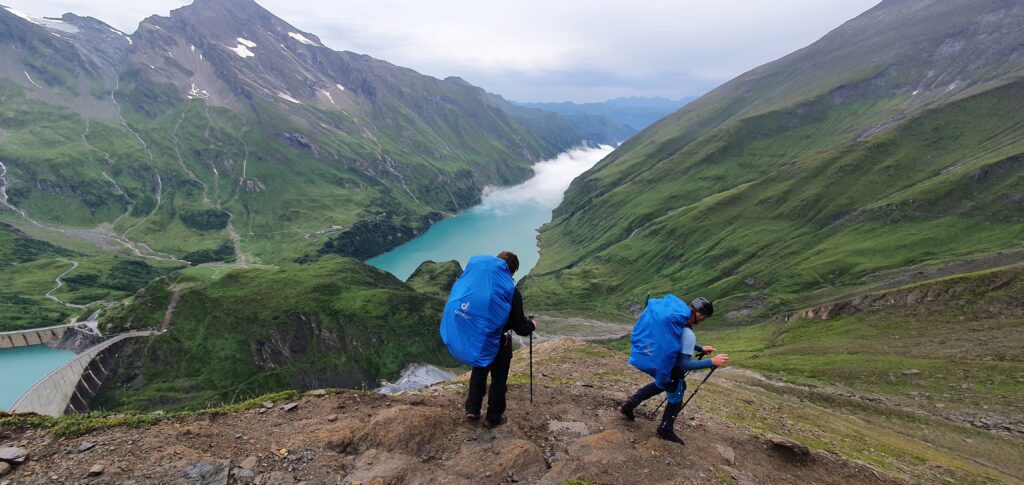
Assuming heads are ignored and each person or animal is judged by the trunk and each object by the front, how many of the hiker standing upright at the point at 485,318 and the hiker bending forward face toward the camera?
0

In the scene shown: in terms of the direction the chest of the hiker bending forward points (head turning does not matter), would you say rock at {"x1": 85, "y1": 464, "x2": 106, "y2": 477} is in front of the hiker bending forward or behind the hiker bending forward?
behind

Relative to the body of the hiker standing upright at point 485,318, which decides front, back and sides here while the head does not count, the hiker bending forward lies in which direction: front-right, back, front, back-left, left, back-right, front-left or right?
front-right

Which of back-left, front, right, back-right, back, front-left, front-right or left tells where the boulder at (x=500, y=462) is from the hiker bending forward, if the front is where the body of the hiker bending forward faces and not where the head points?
back-right

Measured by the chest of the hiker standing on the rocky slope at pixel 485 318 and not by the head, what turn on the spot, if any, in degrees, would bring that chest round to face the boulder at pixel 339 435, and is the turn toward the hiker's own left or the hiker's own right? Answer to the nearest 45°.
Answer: approximately 135° to the hiker's own left

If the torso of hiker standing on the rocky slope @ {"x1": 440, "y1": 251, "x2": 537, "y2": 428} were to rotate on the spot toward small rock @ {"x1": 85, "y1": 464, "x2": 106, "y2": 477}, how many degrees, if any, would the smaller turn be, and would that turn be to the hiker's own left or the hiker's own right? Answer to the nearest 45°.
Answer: approximately 135° to the hiker's own left

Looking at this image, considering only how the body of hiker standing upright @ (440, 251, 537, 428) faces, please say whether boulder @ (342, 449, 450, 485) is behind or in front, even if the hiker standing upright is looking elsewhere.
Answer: behind

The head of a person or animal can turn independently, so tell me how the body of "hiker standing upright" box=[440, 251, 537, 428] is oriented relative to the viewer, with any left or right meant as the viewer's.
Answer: facing away from the viewer and to the right of the viewer

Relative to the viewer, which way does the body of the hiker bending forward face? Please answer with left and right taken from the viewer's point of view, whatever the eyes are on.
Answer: facing to the right of the viewer
